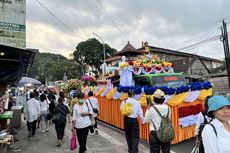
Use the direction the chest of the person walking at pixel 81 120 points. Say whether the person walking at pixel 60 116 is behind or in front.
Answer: behind

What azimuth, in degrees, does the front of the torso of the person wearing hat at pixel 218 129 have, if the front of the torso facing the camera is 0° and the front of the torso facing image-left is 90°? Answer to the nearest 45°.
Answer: approximately 315°

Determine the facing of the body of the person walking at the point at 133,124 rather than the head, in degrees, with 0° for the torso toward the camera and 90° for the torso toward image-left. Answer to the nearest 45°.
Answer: approximately 180°
